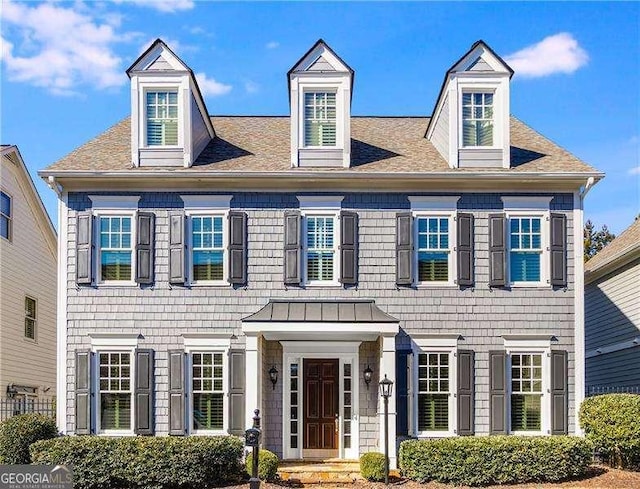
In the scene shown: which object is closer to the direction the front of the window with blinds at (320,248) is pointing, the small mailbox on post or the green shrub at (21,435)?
the small mailbox on post

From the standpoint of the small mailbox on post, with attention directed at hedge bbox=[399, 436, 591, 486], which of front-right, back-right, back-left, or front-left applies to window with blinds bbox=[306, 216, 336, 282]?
front-left

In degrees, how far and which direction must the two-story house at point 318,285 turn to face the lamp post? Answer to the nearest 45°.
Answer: approximately 45° to its left

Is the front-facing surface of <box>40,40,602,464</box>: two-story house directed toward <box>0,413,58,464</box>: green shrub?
no

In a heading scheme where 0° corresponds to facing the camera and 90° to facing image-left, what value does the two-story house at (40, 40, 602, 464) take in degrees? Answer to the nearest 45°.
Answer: approximately 0°

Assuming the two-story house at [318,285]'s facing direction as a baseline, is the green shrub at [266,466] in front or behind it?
in front

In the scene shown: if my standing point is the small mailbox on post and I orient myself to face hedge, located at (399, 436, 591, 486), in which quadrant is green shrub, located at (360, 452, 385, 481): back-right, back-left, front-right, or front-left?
front-left

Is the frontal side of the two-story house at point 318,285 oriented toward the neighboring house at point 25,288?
no

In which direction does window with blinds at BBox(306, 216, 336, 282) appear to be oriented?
toward the camera
